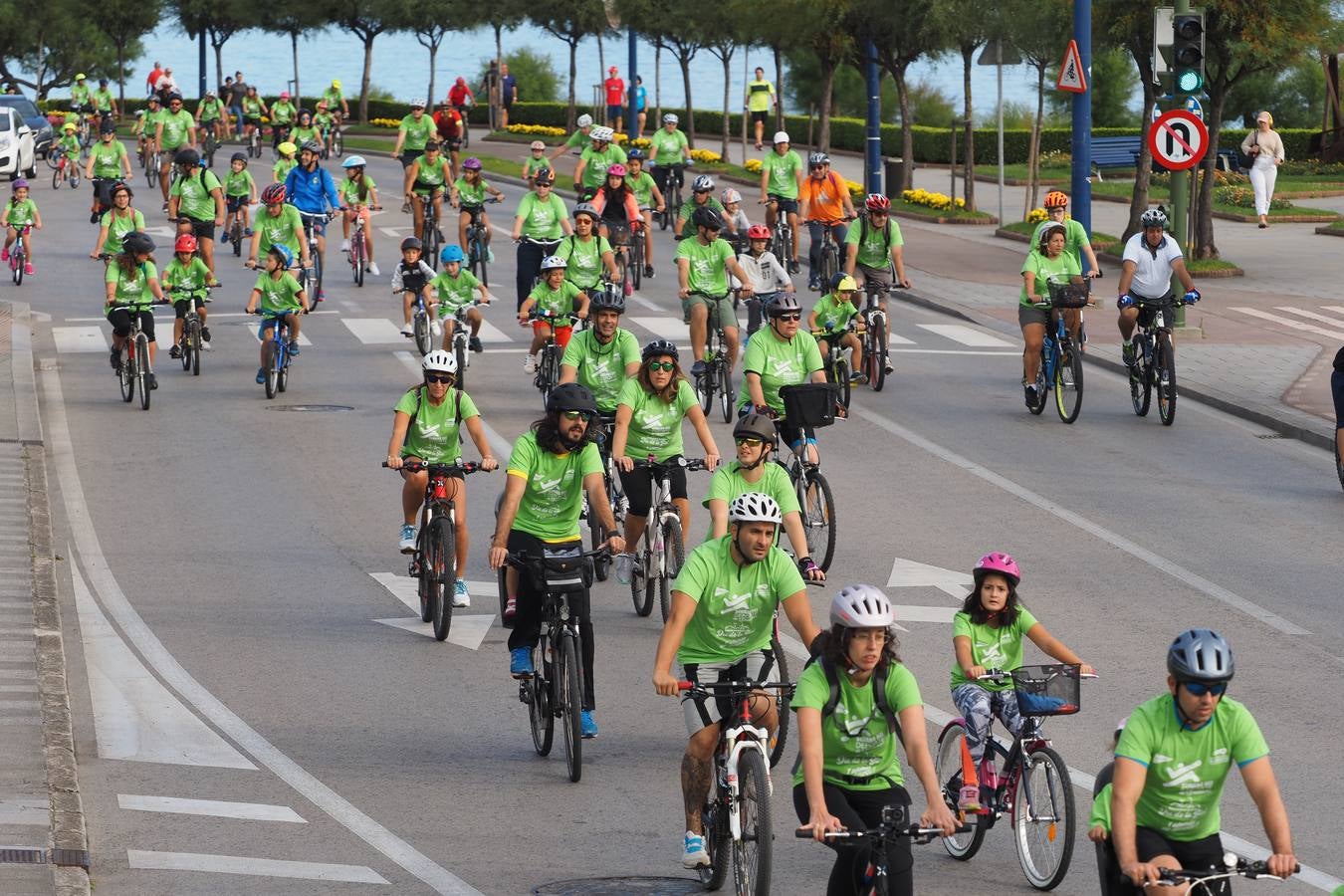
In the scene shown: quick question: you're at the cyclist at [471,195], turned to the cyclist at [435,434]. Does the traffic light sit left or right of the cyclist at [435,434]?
left

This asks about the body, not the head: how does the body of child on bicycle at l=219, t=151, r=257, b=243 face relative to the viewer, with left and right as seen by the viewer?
facing the viewer

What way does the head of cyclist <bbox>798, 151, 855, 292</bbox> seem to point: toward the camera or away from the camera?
toward the camera

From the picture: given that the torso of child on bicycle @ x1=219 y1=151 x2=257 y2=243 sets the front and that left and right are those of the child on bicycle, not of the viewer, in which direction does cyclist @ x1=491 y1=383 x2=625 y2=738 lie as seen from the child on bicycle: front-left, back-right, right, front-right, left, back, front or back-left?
front

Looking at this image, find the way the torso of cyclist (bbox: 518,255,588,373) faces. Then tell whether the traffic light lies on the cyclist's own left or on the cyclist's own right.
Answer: on the cyclist's own left

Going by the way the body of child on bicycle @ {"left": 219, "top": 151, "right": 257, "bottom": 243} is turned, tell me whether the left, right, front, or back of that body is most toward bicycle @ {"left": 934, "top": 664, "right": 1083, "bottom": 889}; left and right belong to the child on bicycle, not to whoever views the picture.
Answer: front

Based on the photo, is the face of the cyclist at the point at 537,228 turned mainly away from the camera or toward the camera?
toward the camera

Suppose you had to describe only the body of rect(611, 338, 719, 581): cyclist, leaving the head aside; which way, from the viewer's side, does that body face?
toward the camera

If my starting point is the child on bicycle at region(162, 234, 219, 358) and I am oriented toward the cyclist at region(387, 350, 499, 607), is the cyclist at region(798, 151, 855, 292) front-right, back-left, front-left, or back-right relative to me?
back-left

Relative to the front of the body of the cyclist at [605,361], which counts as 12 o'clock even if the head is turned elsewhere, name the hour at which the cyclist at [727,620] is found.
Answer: the cyclist at [727,620] is roughly at 12 o'clock from the cyclist at [605,361].

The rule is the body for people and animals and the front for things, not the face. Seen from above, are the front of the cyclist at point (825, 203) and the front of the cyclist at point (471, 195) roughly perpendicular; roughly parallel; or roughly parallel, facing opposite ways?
roughly parallel

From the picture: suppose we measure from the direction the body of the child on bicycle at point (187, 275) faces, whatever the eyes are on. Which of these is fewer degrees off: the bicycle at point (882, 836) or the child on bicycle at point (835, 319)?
the bicycle

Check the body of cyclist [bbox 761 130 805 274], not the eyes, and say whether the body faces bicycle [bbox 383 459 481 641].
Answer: yes

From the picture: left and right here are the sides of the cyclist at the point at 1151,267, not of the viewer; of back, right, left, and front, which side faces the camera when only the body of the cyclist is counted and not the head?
front

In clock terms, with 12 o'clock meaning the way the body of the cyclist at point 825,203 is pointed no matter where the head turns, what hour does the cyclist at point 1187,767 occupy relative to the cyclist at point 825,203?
the cyclist at point 1187,767 is roughly at 12 o'clock from the cyclist at point 825,203.

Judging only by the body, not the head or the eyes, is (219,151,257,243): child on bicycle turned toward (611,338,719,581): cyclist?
yes

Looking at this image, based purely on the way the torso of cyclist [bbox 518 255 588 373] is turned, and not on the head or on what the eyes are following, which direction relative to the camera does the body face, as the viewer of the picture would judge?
toward the camera

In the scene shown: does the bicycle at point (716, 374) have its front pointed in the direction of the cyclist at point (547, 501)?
yes

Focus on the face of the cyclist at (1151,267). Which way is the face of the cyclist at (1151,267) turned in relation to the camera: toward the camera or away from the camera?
toward the camera
